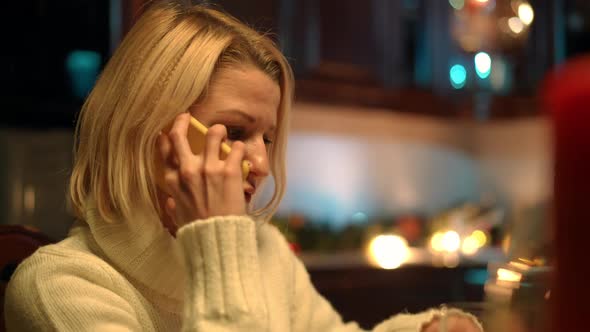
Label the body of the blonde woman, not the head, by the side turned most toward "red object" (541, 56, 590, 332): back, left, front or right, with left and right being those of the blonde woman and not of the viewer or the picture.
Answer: front

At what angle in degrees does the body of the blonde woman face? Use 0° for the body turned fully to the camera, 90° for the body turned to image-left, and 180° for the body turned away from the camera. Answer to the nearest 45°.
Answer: approximately 315°
